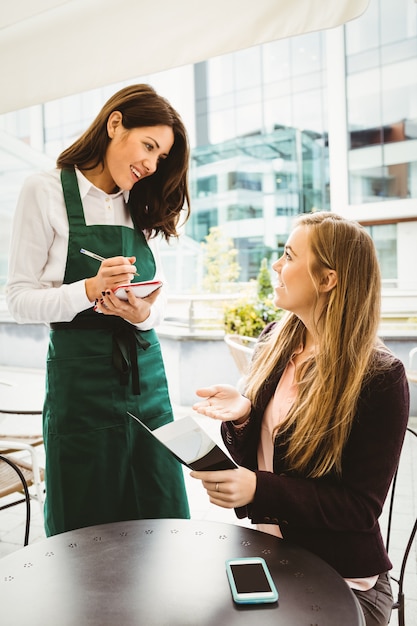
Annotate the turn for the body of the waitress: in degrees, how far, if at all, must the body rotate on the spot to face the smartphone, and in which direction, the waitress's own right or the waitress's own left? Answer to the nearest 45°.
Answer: approximately 45° to the waitress's own right

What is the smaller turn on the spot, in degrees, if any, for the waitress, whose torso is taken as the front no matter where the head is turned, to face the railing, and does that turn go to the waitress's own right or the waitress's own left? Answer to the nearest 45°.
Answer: approximately 135° to the waitress's own left

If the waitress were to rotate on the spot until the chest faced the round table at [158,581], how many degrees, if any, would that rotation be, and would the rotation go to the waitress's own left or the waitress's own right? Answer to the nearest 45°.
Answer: approximately 45° to the waitress's own right

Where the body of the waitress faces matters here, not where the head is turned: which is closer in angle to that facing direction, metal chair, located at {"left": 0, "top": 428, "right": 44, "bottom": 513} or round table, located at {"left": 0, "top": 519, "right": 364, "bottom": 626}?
the round table

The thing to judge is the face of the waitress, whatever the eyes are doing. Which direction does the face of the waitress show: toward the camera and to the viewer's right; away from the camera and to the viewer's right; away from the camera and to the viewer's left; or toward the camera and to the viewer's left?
toward the camera and to the viewer's right

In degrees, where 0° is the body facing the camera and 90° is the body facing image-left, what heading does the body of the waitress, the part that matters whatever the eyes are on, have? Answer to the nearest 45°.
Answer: approximately 315°
